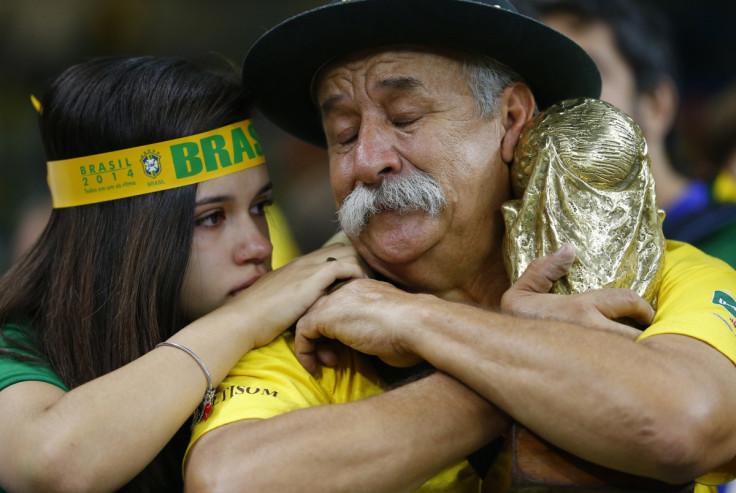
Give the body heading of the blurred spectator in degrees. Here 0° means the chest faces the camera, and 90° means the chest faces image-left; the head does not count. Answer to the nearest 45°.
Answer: approximately 45°

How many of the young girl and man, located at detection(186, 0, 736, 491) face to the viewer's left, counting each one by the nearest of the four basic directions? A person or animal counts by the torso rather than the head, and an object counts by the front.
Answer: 0

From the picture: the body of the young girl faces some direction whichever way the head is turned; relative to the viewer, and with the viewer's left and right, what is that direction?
facing the viewer and to the right of the viewer

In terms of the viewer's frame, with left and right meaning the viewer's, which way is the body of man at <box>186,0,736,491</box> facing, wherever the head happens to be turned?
facing the viewer

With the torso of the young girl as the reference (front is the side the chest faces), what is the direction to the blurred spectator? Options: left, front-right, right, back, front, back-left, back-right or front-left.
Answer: left

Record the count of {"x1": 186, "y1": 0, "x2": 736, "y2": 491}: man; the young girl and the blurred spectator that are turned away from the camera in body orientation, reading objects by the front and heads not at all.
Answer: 0

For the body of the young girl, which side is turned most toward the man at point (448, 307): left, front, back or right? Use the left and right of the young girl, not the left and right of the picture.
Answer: front

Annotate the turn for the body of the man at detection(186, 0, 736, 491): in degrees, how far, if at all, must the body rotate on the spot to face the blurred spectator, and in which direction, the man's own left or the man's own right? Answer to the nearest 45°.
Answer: approximately 180°
